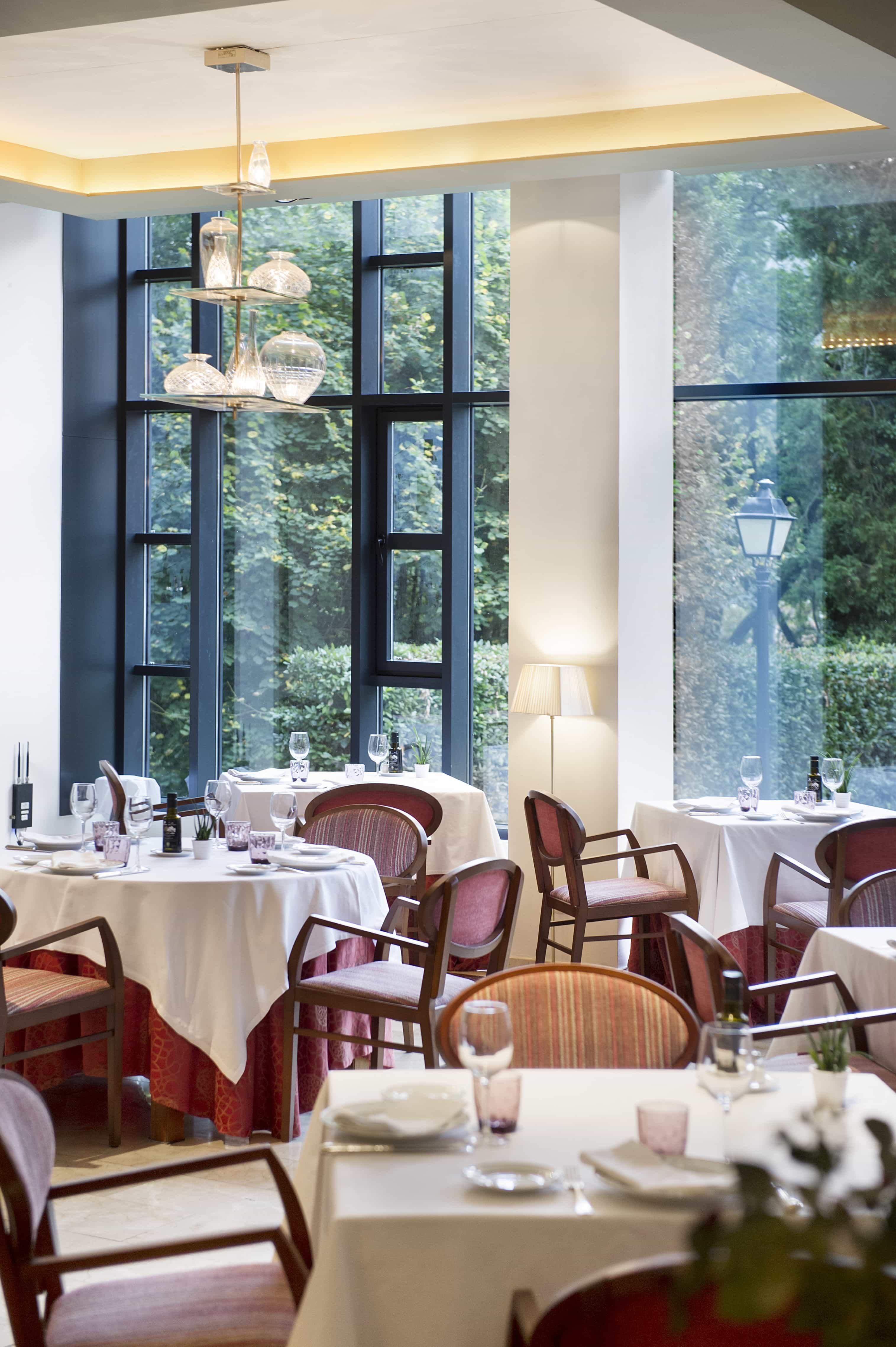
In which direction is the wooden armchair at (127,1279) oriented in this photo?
to the viewer's right

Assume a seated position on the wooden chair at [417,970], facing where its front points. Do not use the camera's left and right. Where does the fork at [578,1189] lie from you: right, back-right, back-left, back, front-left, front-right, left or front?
back-left

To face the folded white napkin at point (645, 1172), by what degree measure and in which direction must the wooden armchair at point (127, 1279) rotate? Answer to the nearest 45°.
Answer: approximately 45° to its right

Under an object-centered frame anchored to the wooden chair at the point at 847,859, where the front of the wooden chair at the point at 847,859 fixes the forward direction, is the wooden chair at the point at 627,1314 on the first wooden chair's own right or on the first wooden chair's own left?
on the first wooden chair's own left

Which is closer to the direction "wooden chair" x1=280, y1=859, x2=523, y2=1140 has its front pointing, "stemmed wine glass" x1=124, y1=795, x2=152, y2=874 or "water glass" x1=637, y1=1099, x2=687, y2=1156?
the stemmed wine glass

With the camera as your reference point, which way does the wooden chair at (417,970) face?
facing away from the viewer and to the left of the viewer

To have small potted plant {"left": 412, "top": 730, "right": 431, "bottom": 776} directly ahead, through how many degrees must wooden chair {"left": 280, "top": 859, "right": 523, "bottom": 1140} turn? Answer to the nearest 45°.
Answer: approximately 45° to its right

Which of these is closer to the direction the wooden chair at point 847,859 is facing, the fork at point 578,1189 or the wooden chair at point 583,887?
the wooden chair

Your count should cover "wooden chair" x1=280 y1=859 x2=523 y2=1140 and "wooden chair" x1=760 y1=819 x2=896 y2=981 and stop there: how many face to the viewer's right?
0

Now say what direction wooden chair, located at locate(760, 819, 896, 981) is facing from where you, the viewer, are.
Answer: facing away from the viewer and to the left of the viewer

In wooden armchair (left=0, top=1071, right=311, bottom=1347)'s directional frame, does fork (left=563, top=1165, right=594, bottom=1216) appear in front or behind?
in front
